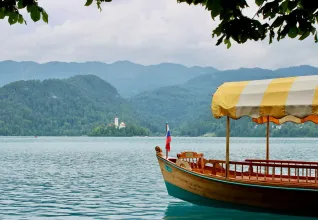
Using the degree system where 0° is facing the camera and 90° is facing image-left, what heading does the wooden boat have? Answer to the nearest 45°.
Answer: approximately 90°
